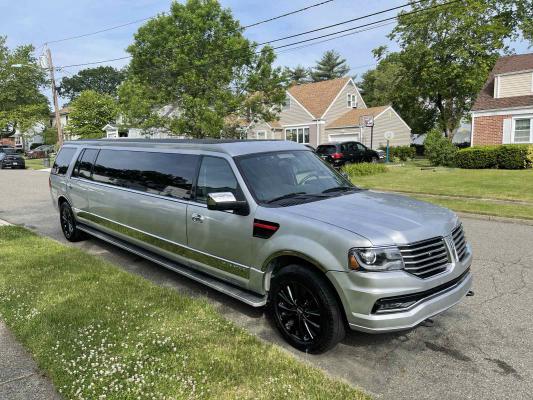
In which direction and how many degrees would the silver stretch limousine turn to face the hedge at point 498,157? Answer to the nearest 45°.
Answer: approximately 90° to its left

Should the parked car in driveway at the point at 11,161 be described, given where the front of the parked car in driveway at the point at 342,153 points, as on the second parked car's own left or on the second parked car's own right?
on the second parked car's own left

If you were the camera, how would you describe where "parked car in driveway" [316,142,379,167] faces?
facing away from the viewer and to the right of the viewer

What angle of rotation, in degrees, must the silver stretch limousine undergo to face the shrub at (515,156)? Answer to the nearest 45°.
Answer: approximately 90° to its left

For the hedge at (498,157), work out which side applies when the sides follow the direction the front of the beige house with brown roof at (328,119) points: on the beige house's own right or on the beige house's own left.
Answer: on the beige house's own left

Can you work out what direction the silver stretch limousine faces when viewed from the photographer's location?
facing the viewer and to the right of the viewer

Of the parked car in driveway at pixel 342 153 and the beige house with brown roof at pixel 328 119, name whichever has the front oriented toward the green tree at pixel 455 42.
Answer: the parked car in driveway

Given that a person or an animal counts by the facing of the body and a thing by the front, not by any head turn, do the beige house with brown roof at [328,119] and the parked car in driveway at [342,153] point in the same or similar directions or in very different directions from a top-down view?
very different directions

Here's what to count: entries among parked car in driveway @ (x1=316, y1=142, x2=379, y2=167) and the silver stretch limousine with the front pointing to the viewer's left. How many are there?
0

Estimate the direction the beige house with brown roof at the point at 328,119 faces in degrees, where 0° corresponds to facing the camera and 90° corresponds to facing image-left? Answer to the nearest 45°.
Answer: approximately 45°

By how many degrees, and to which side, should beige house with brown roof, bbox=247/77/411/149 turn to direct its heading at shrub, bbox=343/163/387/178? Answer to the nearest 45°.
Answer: approximately 45° to its left

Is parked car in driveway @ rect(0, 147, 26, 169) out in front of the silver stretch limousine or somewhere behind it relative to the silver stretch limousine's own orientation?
behind

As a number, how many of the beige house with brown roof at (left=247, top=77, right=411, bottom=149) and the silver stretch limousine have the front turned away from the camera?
0

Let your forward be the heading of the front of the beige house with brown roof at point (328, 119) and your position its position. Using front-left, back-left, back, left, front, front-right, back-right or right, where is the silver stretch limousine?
front-left

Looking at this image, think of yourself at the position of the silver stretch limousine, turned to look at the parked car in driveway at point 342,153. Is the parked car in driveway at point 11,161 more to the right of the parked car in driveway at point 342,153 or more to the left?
left

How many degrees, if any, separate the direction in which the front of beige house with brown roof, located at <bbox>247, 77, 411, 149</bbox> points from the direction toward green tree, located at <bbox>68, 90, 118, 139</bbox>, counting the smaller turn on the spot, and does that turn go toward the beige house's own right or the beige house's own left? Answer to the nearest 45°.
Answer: approximately 45° to the beige house's own right
